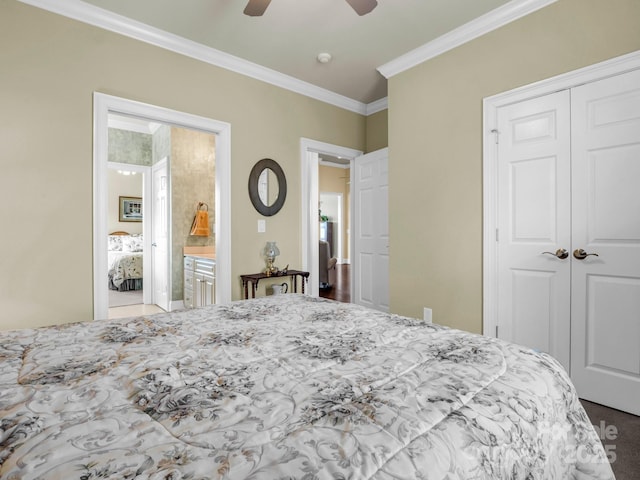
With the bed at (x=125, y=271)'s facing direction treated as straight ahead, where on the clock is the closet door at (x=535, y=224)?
The closet door is roughly at 11 o'clock from the bed.

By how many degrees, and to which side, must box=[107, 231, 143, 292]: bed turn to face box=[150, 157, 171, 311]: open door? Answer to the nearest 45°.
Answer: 0° — it already faces it

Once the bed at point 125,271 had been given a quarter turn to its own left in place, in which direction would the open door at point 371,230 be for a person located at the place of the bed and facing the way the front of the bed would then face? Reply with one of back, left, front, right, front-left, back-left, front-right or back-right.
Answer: front-right

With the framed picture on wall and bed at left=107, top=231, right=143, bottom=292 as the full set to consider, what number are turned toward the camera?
2

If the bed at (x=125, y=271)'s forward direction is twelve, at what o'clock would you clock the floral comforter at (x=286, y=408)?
The floral comforter is roughly at 12 o'clock from the bed.

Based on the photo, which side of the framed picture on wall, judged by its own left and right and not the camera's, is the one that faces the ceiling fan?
front

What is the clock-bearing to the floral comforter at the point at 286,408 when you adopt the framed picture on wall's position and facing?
The floral comforter is roughly at 12 o'clock from the framed picture on wall.

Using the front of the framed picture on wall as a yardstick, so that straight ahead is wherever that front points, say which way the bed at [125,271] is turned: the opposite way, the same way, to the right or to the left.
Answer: the same way

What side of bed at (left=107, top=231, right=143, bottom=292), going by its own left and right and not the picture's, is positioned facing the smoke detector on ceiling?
front

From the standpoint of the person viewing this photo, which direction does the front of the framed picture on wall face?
facing the viewer

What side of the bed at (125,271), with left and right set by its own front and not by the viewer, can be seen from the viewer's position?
front

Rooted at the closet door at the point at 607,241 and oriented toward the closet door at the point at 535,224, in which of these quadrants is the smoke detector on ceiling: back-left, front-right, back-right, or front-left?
front-left
